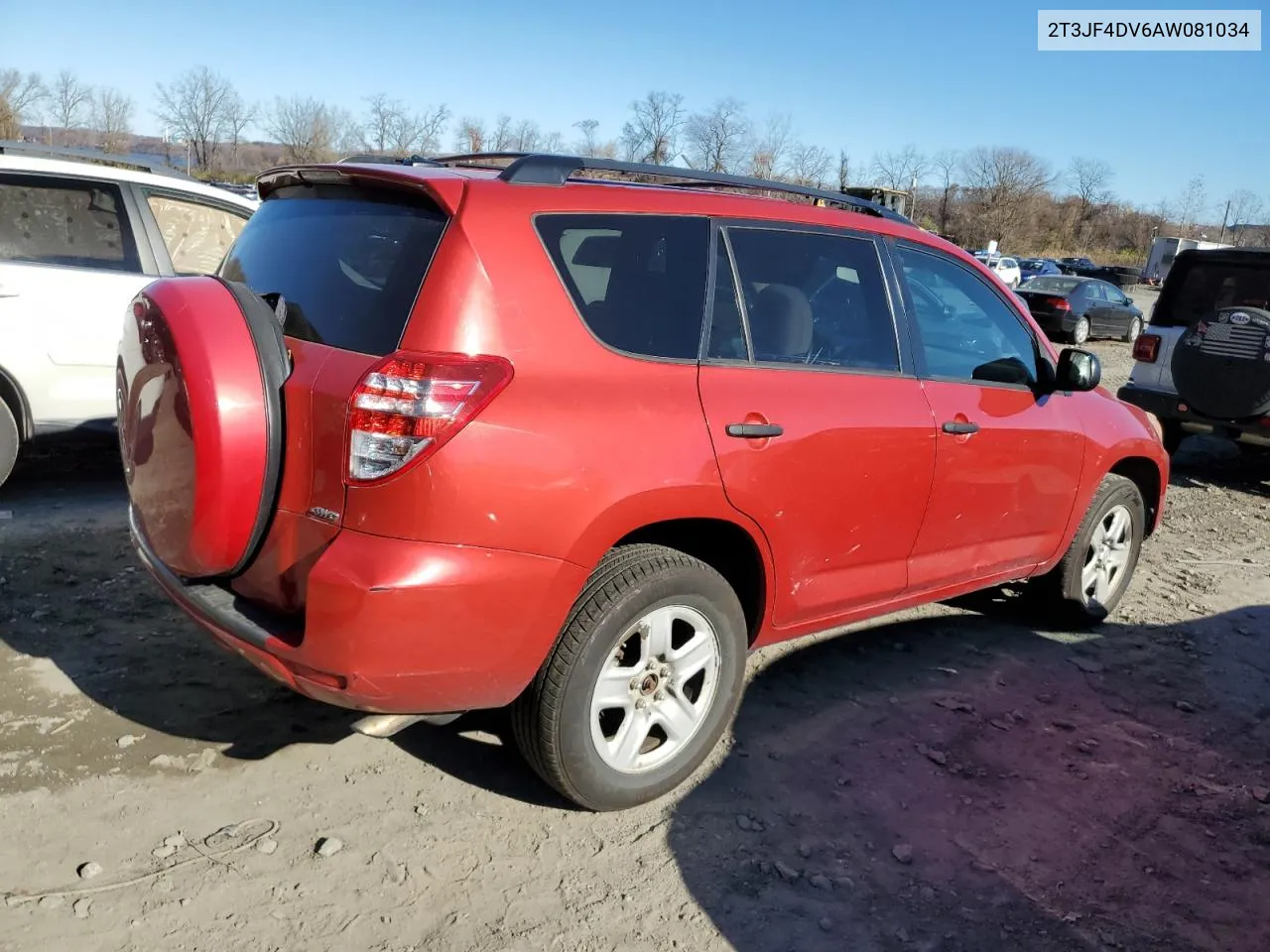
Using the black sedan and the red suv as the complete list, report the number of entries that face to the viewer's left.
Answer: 0

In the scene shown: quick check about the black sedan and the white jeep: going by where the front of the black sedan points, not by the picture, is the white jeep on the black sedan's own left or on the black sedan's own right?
on the black sedan's own right

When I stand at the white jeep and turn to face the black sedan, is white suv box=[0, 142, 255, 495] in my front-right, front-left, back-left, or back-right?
back-left

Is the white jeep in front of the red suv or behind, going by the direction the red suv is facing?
in front

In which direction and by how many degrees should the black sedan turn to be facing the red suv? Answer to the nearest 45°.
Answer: approximately 135° to its right

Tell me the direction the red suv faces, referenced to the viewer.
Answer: facing away from the viewer and to the right of the viewer

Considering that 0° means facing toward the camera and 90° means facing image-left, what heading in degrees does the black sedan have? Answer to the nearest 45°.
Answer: approximately 225°

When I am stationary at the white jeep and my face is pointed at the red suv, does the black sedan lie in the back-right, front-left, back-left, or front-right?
back-right

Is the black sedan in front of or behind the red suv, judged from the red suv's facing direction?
in front

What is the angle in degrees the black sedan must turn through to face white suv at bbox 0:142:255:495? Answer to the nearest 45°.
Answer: approximately 135° to its right

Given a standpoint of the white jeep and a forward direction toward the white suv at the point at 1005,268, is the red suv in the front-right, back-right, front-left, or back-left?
back-left
